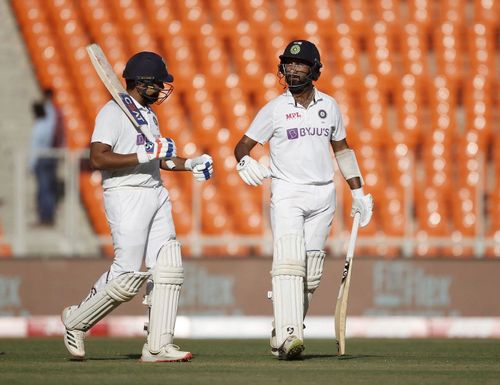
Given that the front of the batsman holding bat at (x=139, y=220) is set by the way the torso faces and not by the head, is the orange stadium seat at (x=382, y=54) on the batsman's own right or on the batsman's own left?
on the batsman's own left

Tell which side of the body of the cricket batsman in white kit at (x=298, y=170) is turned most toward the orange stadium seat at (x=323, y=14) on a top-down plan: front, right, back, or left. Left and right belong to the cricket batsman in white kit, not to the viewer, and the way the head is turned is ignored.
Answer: back

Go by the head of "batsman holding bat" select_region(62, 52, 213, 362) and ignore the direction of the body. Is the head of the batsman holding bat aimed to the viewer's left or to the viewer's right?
to the viewer's right

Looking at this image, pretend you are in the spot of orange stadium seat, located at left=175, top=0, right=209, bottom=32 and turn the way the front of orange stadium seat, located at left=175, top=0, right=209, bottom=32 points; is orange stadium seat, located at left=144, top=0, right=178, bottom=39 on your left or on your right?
on your right

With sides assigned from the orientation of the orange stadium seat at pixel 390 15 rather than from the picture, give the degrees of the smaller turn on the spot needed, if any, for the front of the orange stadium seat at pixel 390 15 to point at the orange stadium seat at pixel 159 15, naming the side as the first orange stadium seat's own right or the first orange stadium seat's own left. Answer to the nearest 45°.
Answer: approximately 90° to the first orange stadium seat's own right

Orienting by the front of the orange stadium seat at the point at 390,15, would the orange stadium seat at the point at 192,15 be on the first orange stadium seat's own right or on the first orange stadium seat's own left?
on the first orange stadium seat's own right

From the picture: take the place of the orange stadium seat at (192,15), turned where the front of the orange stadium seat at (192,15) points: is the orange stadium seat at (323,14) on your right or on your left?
on your left
